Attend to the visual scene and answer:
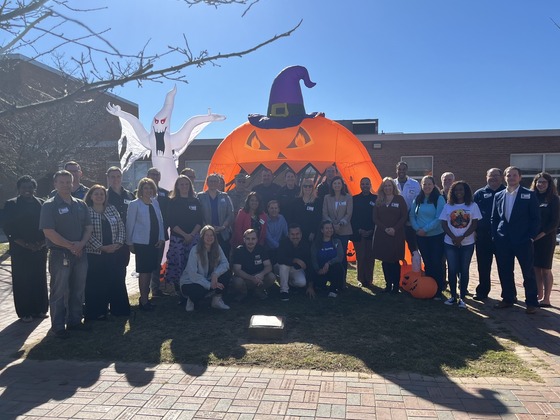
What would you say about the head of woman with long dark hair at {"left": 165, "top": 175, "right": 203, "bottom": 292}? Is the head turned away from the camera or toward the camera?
toward the camera

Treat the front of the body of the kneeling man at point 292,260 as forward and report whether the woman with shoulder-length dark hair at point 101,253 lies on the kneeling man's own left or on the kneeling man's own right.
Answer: on the kneeling man's own right

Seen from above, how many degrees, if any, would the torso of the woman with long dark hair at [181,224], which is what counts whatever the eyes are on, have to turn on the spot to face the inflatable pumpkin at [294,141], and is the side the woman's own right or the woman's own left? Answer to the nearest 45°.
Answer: approximately 135° to the woman's own left

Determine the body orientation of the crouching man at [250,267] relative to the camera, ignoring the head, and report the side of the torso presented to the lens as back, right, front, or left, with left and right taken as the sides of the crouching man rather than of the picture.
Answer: front

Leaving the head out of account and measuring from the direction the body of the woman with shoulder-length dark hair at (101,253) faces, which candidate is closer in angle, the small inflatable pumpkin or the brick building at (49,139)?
the small inflatable pumpkin

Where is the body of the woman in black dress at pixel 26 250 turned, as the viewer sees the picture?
toward the camera

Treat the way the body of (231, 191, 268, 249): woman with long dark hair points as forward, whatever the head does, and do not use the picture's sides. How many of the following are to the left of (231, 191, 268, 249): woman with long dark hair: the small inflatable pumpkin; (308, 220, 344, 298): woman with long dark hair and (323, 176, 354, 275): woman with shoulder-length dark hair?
3

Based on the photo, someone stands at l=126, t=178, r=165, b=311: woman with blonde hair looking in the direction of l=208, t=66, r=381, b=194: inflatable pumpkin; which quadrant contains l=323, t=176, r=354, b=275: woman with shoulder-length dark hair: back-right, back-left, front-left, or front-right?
front-right

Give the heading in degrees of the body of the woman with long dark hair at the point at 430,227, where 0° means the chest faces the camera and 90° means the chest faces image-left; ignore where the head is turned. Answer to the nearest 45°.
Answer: approximately 45°

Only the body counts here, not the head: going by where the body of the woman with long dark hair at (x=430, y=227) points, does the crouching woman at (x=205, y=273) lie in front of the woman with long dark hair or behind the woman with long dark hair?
in front

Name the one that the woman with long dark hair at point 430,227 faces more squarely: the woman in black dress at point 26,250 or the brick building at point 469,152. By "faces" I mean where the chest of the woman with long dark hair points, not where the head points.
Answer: the woman in black dress

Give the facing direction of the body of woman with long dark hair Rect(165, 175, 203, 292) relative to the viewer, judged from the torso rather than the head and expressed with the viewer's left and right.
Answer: facing the viewer

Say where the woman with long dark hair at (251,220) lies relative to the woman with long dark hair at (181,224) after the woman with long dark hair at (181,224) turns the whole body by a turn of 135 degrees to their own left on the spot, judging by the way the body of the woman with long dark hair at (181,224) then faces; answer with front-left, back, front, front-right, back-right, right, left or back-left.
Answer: front-right

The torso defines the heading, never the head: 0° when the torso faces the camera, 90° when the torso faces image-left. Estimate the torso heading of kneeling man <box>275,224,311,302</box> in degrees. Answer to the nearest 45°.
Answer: approximately 0°

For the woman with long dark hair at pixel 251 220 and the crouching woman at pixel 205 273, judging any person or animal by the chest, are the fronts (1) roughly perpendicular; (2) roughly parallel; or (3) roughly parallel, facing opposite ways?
roughly parallel

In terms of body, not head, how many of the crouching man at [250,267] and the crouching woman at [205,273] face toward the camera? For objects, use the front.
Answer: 2
